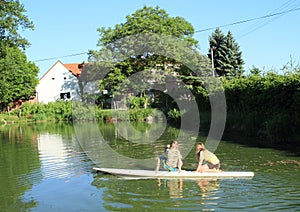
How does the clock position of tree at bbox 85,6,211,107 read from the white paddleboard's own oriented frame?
The tree is roughly at 3 o'clock from the white paddleboard.

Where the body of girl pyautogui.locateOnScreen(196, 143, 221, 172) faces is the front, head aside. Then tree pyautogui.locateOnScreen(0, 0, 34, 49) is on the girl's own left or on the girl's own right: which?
on the girl's own right

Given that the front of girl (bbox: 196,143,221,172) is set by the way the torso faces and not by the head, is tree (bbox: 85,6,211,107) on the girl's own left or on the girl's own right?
on the girl's own right

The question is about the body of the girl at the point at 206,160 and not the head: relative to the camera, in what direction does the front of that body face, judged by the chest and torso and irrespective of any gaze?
to the viewer's left

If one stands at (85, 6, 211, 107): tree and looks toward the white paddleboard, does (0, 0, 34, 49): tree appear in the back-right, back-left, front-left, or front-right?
front-right

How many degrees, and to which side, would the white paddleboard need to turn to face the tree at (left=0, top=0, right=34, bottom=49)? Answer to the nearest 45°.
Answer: approximately 45° to its right

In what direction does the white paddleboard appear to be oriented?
to the viewer's left
